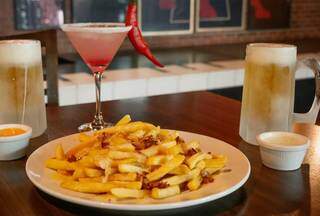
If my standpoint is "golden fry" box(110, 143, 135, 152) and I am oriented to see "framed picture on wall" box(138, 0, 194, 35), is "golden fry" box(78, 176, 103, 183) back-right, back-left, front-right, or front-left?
back-left

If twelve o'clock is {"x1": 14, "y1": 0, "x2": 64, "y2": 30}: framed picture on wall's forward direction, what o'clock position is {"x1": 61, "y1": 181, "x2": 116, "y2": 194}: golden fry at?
The golden fry is roughly at 12 o'clock from the framed picture on wall.

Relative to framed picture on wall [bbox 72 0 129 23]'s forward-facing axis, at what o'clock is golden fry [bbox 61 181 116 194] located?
The golden fry is roughly at 12 o'clock from the framed picture on wall.

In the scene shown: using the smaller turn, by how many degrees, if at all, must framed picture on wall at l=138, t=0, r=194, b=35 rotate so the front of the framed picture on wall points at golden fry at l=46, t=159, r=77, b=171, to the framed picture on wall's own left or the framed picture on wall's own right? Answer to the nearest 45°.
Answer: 0° — it already faces it

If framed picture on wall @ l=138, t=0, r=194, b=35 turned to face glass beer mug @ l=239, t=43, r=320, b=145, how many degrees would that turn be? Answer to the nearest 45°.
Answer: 0° — it already faces it

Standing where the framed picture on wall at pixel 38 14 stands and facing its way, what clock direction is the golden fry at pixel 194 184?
The golden fry is roughly at 12 o'clock from the framed picture on wall.

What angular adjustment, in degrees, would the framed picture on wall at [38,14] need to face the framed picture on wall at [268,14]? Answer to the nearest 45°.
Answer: approximately 90° to its left
